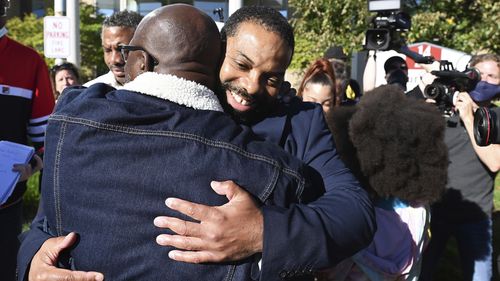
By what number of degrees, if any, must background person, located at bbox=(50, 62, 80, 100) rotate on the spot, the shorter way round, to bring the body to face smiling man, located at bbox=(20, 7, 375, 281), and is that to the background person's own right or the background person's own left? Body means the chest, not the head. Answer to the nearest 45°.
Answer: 0° — they already face them

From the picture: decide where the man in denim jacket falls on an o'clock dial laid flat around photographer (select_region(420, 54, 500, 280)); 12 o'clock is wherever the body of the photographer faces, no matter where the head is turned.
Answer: The man in denim jacket is roughly at 11 o'clock from the photographer.

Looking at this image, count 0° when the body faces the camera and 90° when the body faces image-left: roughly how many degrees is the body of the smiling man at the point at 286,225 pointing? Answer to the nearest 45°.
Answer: approximately 45°

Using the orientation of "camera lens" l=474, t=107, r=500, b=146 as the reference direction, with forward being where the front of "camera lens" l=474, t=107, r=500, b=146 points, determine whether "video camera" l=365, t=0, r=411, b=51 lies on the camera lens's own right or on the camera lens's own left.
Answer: on the camera lens's own right

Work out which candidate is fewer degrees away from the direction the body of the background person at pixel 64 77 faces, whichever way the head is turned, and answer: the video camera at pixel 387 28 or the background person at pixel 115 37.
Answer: the background person

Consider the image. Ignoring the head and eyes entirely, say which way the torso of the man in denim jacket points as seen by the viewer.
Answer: away from the camera

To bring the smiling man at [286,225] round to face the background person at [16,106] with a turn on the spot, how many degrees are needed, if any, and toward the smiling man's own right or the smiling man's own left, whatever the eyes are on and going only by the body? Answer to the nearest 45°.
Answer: approximately 90° to the smiling man's own right

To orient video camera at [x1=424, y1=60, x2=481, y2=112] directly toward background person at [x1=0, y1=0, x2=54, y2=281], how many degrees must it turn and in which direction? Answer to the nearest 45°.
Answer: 0° — it already faces them

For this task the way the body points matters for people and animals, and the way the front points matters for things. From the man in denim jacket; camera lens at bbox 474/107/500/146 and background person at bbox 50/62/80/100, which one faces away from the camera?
the man in denim jacket

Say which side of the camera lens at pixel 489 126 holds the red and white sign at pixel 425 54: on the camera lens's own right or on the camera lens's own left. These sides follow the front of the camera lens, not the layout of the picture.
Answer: on the camera lens's own right

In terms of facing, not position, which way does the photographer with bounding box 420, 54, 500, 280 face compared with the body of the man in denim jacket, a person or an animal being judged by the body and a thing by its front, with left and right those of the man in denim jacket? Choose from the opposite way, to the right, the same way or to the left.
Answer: to the left
